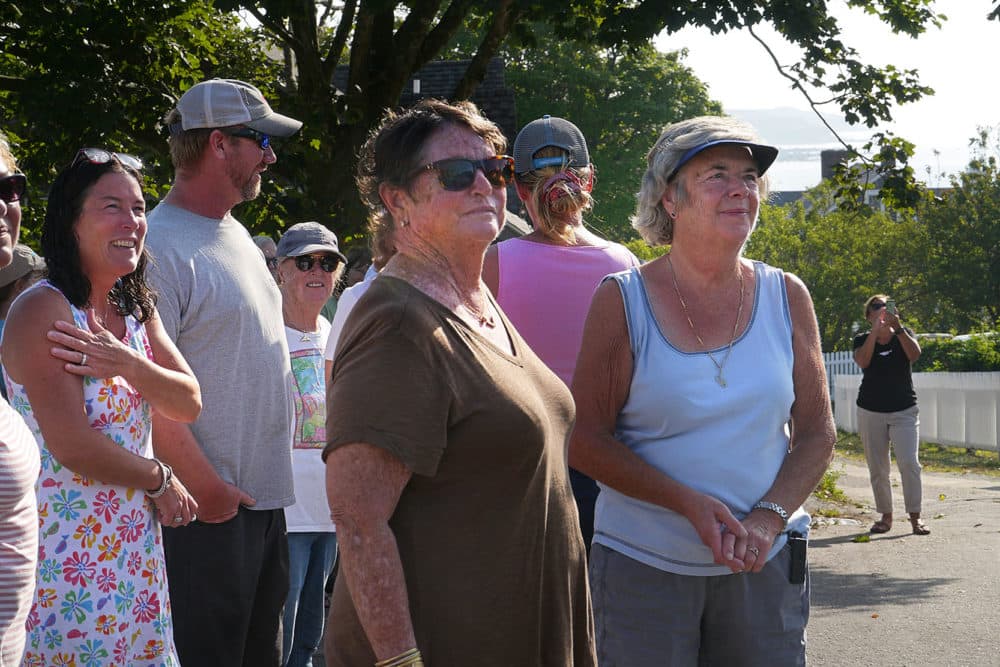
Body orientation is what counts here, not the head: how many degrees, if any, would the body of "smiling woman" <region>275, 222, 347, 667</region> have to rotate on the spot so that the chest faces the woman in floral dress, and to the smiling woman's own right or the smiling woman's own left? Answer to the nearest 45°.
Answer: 0° — they already face them

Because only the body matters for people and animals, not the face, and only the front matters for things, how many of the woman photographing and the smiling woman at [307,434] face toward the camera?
2

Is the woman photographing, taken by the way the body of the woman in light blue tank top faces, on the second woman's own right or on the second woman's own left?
on the second woman's own left

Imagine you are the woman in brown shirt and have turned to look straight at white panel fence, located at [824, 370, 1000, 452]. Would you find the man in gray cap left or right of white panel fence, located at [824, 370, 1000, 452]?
left

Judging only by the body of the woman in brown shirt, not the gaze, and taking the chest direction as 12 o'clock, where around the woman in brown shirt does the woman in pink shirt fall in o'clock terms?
The woman in pink shirt is roughly at 8 o'clock from the woman in brown shirt.

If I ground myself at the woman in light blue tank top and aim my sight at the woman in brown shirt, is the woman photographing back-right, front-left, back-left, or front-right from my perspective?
back-right

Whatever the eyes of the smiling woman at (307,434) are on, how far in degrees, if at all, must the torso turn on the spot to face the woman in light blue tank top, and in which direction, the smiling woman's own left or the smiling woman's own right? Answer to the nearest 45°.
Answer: approximately 45° to the smiling woman's own left

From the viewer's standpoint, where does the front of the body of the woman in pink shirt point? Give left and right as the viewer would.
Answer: facing away from the viewer

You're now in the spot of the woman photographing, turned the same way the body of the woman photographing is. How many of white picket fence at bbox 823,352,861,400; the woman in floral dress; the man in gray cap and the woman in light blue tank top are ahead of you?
3

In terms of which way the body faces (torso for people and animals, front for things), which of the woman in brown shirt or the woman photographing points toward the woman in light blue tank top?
the woman photographing

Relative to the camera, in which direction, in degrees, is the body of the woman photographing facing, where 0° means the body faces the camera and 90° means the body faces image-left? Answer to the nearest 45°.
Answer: approximately 0°

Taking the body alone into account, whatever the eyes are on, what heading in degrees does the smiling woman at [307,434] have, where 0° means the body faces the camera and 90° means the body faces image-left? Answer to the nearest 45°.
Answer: approximately 0°

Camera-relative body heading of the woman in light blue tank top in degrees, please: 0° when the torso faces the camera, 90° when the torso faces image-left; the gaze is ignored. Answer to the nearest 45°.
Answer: approximately 315°

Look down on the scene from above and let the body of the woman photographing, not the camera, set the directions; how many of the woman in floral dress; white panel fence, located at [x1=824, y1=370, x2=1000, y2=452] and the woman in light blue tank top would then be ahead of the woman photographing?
2

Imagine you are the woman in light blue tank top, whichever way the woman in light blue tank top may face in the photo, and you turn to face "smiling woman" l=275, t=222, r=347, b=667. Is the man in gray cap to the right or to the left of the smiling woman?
left
